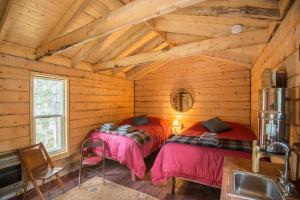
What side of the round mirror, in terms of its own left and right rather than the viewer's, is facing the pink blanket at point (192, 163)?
front

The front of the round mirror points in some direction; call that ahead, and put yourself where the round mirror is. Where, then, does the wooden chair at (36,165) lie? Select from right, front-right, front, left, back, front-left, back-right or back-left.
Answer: front-right

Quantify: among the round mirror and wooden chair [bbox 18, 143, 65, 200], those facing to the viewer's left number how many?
0

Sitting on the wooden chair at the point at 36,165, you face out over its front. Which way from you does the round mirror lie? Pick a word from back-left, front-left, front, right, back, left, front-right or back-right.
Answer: front-left

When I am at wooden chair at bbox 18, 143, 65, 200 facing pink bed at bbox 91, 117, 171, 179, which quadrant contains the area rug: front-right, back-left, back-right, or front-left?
front-right

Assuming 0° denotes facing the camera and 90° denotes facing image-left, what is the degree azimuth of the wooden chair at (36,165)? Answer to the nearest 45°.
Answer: approximately 315°

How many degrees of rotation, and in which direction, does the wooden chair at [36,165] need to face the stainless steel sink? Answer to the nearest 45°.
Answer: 0° — it already faces it

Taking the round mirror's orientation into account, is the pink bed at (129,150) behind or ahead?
ahead

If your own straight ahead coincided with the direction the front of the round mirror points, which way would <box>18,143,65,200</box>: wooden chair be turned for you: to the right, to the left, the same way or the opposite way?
to the left

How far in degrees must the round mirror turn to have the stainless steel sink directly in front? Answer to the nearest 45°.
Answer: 0° — it already faces it

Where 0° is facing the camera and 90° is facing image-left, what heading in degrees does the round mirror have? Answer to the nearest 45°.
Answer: approximately 0°

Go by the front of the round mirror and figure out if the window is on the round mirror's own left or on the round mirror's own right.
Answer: on the round mirror's own right
